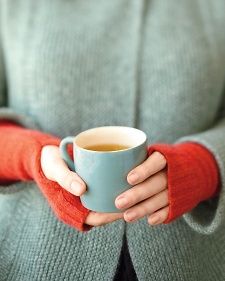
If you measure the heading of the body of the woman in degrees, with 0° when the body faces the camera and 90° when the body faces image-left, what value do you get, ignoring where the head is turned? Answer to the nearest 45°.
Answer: approximately 0°
